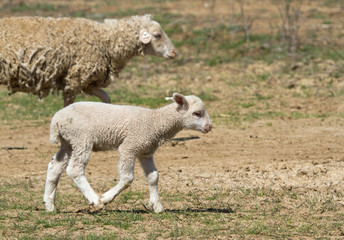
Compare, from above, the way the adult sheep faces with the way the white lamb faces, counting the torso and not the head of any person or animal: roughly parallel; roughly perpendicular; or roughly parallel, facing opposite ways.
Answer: roughly parallel

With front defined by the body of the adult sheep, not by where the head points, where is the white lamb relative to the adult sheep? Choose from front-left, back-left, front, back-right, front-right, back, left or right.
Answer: right

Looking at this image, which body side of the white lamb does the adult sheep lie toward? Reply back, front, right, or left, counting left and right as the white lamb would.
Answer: left

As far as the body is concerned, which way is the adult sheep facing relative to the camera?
to the viewer's right

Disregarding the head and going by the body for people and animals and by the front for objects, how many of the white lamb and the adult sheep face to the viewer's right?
2

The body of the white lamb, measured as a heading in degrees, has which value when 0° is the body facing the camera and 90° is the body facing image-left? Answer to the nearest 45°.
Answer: approximately 270°
